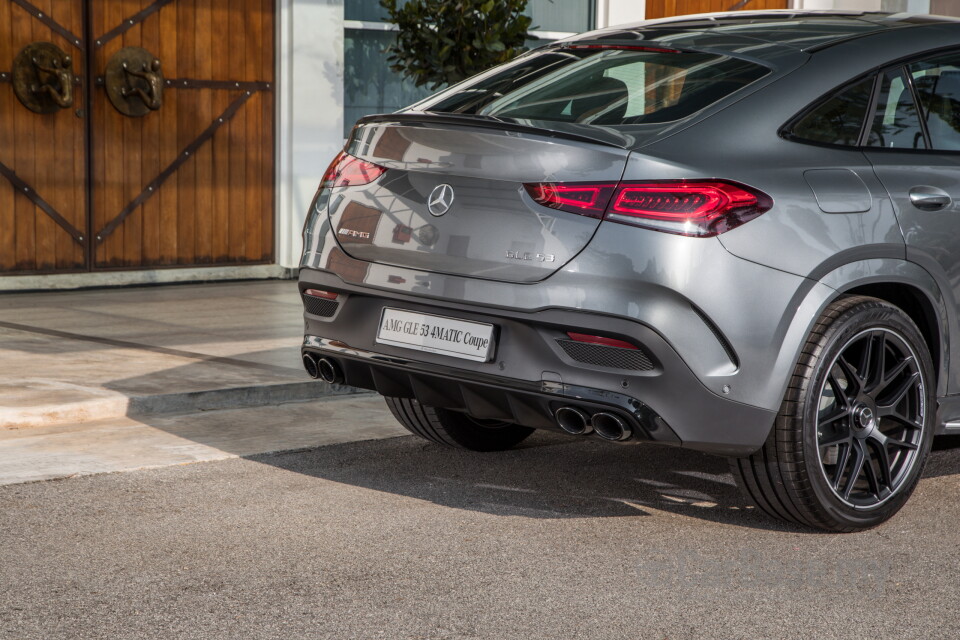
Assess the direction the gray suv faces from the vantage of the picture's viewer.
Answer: facing away from the viewer and to the right of the viewer

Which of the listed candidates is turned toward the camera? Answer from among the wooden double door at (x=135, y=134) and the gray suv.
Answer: the wooden double door

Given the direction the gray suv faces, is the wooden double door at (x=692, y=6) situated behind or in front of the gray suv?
in front

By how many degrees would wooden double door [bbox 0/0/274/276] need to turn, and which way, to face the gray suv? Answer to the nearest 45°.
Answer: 0° — it already faces it

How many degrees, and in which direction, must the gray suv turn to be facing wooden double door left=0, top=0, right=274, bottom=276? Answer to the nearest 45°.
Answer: approximately 90° to its left

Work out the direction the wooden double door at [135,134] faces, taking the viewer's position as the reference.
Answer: facing the viewer

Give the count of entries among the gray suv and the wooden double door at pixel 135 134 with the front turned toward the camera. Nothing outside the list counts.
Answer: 1
